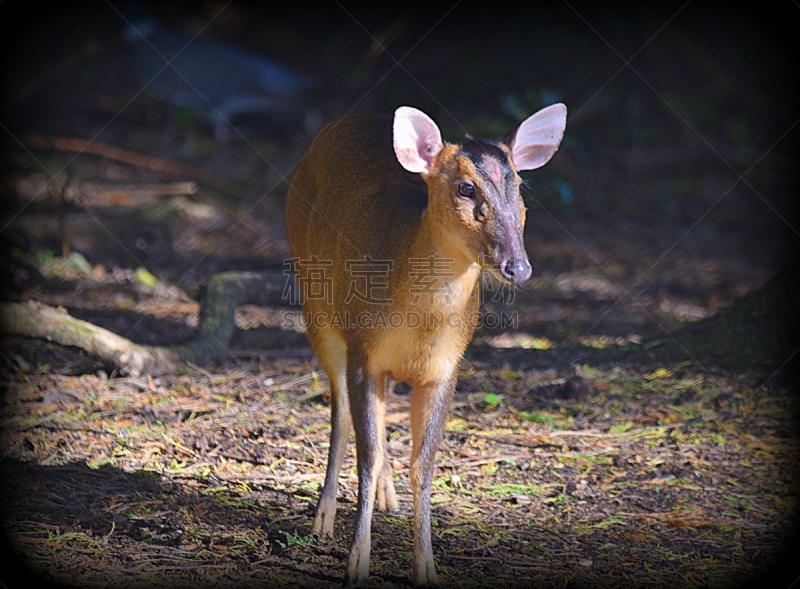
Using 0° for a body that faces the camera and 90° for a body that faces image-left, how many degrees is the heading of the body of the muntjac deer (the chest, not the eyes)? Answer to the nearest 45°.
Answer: approximately 315°

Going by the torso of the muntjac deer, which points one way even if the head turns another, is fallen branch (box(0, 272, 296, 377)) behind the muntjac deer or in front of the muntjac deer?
behind

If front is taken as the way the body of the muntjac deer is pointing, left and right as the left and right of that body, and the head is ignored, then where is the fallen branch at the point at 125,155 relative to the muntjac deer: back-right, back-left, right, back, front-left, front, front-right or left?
back
